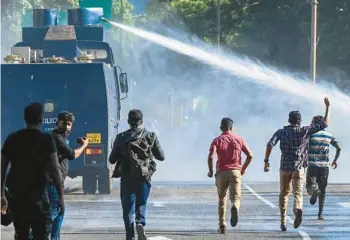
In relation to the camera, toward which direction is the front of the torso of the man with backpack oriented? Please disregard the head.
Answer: away from the camera

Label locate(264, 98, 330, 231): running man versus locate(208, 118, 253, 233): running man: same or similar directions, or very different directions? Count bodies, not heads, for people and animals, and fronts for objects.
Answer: same or similar directions

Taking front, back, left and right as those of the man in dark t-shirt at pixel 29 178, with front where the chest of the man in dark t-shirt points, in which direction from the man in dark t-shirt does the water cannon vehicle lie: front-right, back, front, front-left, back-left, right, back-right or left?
front

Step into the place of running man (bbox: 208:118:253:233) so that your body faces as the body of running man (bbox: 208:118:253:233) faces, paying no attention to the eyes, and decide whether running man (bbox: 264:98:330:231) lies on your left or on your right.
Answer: on your right

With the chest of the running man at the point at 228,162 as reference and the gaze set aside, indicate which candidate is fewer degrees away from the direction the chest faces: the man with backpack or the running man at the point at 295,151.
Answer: the running man

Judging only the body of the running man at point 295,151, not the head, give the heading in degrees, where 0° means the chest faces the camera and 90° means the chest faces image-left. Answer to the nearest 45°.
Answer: approximately 180°

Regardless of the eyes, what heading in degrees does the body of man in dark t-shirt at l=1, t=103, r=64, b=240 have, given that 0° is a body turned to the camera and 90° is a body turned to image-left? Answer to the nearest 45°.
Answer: approximately 180°

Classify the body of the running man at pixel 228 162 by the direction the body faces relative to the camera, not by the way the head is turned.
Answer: away from the camera

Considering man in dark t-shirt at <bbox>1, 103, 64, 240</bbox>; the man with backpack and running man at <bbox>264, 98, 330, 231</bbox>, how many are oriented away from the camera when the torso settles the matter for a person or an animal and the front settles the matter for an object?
3

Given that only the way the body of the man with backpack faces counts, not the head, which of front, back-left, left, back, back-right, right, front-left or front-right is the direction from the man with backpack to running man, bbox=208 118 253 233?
front-right
